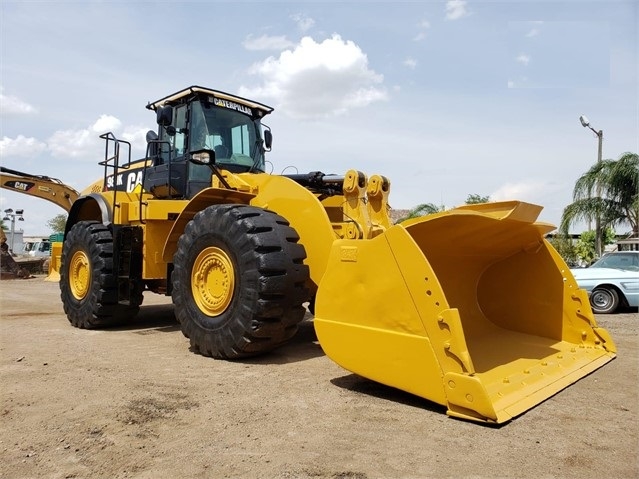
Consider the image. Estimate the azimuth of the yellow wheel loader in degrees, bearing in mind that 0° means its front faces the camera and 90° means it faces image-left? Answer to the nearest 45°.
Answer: approximately 315°

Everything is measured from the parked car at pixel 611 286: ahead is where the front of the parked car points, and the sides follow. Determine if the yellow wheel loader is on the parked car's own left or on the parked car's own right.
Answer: on the parked car's own left

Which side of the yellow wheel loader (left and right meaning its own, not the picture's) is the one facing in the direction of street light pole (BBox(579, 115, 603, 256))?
left

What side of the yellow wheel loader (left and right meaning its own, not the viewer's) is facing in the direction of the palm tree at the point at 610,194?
left

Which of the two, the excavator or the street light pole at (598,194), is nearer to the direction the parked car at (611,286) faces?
the excavator

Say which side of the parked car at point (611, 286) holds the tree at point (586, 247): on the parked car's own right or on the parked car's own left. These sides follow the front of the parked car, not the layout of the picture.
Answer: on the parked car's own right

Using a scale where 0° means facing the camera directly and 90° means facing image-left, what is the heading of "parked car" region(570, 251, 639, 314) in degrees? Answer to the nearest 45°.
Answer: approximately 90°

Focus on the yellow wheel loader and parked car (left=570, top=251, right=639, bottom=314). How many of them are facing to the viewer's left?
1

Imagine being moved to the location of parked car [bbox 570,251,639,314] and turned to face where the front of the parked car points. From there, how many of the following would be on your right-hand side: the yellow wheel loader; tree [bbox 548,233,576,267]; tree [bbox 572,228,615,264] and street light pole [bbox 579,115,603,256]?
3

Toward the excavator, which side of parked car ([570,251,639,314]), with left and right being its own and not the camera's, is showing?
front

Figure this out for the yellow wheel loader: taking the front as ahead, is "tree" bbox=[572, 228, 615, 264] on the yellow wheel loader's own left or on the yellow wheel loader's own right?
on the yellow wheel loader's own left

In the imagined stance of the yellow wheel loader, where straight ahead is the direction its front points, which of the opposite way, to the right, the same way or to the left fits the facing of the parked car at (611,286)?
the opposite way

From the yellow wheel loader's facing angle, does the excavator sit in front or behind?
behind

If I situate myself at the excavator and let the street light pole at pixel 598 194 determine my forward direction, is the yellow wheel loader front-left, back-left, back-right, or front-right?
front-right
